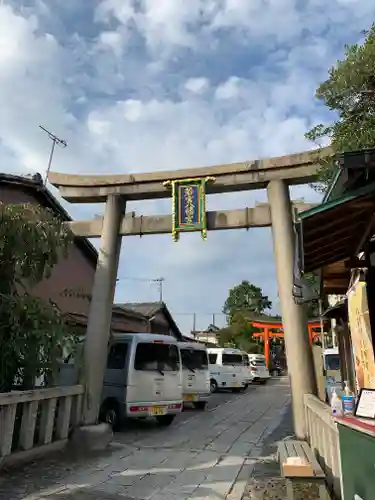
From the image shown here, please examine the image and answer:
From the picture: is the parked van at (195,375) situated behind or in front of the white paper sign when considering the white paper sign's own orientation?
behind

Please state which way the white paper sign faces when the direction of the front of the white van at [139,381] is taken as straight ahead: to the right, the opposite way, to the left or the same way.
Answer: to the left

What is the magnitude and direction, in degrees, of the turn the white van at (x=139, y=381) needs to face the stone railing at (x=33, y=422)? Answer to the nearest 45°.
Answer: approximately 90° to its left

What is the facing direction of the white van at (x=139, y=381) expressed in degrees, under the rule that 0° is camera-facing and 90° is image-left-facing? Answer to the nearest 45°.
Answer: approximately 135°

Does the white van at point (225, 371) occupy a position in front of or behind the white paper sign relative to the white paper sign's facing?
behind
